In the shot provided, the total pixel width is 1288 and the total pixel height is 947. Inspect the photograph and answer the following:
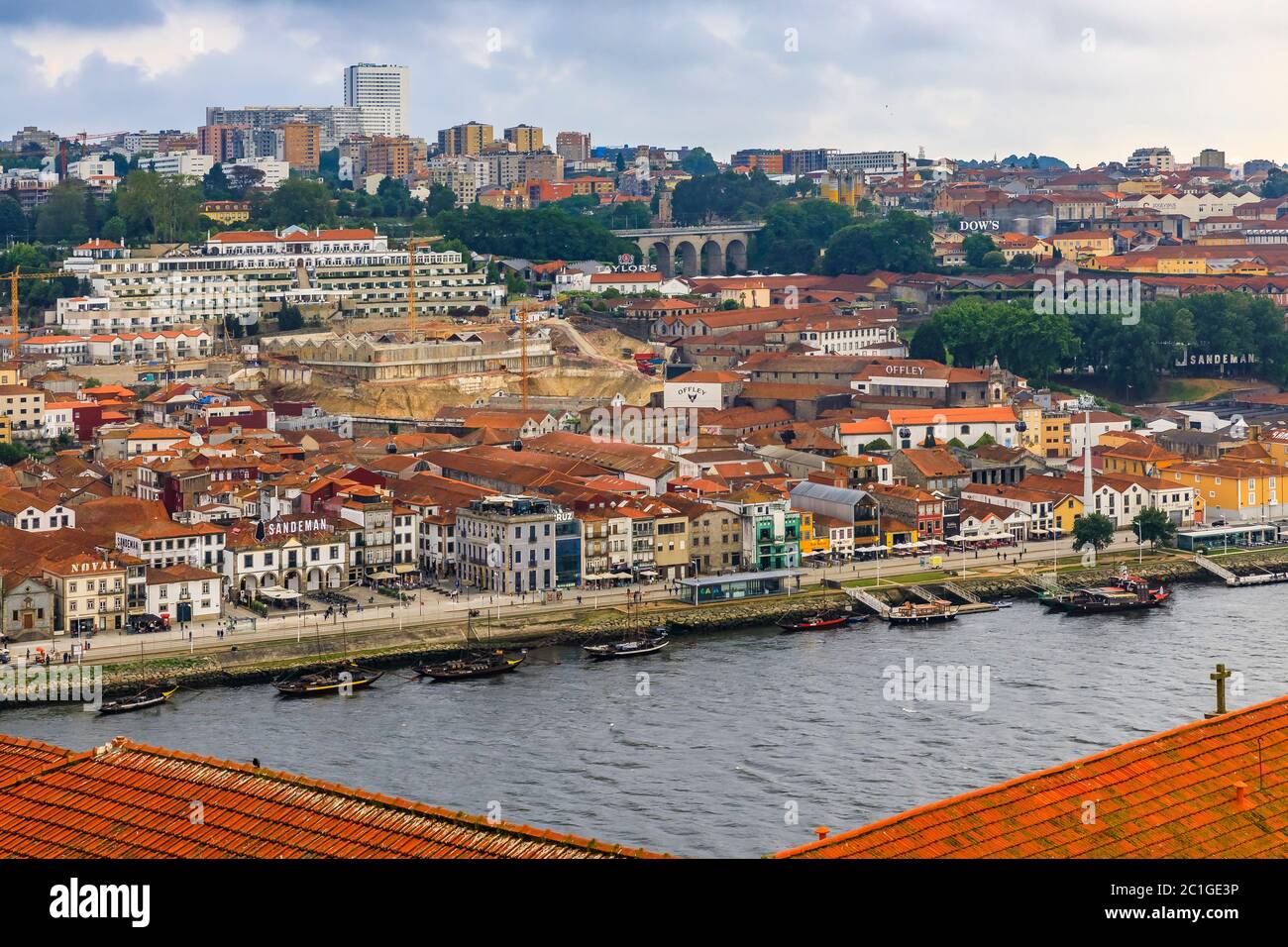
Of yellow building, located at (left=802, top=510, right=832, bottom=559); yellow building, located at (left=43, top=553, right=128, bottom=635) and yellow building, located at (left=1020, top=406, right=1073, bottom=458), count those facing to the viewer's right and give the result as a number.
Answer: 0

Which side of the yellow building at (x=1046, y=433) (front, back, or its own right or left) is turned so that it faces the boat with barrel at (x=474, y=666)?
front

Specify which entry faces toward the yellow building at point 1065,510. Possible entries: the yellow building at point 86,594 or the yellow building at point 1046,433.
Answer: the yellow building at point 1046,433

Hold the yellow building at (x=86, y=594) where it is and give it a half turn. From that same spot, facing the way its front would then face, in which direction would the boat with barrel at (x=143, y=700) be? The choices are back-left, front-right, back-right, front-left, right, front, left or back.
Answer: back

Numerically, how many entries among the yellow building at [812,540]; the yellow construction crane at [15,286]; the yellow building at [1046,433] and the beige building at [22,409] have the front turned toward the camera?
3

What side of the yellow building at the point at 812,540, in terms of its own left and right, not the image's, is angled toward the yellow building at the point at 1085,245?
back

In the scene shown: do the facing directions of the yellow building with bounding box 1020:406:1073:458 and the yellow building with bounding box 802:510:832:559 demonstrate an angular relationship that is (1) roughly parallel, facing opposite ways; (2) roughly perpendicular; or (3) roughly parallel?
roughly parallel

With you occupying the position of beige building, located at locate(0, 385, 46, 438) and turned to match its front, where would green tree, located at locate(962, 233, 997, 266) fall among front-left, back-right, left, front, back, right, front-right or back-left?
back-left

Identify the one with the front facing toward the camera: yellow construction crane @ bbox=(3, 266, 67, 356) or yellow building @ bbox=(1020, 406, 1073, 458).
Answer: the yellow building

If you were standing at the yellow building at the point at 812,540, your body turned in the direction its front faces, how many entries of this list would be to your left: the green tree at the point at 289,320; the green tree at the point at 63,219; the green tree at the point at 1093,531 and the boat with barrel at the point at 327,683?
1

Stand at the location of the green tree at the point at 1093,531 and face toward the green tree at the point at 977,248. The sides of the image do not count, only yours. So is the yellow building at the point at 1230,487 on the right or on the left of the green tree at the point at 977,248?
right

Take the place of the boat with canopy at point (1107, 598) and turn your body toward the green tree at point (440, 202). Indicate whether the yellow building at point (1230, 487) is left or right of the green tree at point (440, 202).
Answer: right

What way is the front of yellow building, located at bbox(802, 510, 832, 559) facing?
toward the camera

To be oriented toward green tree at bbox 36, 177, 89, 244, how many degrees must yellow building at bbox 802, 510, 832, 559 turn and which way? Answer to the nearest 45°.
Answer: approximately 135° to its right

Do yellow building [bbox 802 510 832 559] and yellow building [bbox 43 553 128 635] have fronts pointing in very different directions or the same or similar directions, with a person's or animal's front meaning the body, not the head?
same or similar directions

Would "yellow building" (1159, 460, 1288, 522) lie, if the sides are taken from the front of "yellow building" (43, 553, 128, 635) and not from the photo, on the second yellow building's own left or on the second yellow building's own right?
on the second yellow building's own left

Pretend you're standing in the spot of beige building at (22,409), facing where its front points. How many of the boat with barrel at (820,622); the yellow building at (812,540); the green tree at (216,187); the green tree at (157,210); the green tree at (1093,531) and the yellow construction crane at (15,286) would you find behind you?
3

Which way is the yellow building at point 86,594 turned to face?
toward the camera
